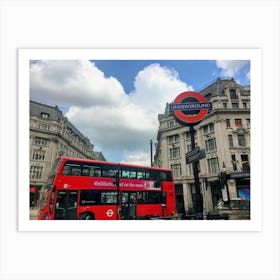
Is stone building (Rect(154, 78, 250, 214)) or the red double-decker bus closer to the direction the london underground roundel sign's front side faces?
the red double-decker bus

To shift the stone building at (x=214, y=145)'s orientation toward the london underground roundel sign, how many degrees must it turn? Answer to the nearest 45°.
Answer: approximately 45° to its left

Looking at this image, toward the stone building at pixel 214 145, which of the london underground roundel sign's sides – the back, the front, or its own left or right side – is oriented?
back

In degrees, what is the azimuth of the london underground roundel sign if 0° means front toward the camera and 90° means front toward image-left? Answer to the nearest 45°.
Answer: approximately 0°

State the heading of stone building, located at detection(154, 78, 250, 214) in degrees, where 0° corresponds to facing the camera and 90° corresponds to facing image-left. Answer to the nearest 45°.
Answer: approximately 45°
